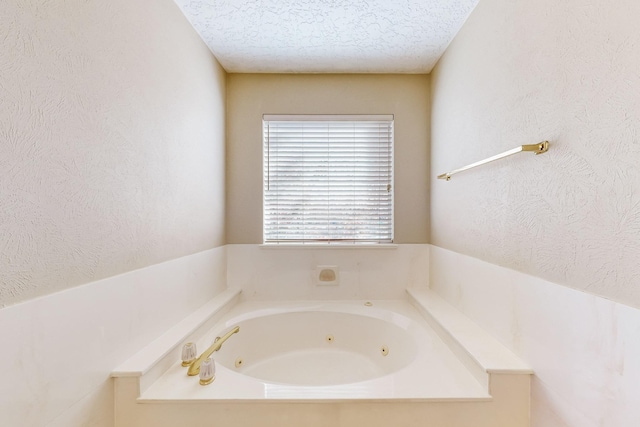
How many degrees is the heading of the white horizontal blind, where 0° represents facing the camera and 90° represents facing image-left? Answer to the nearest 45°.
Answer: approximately 0°
